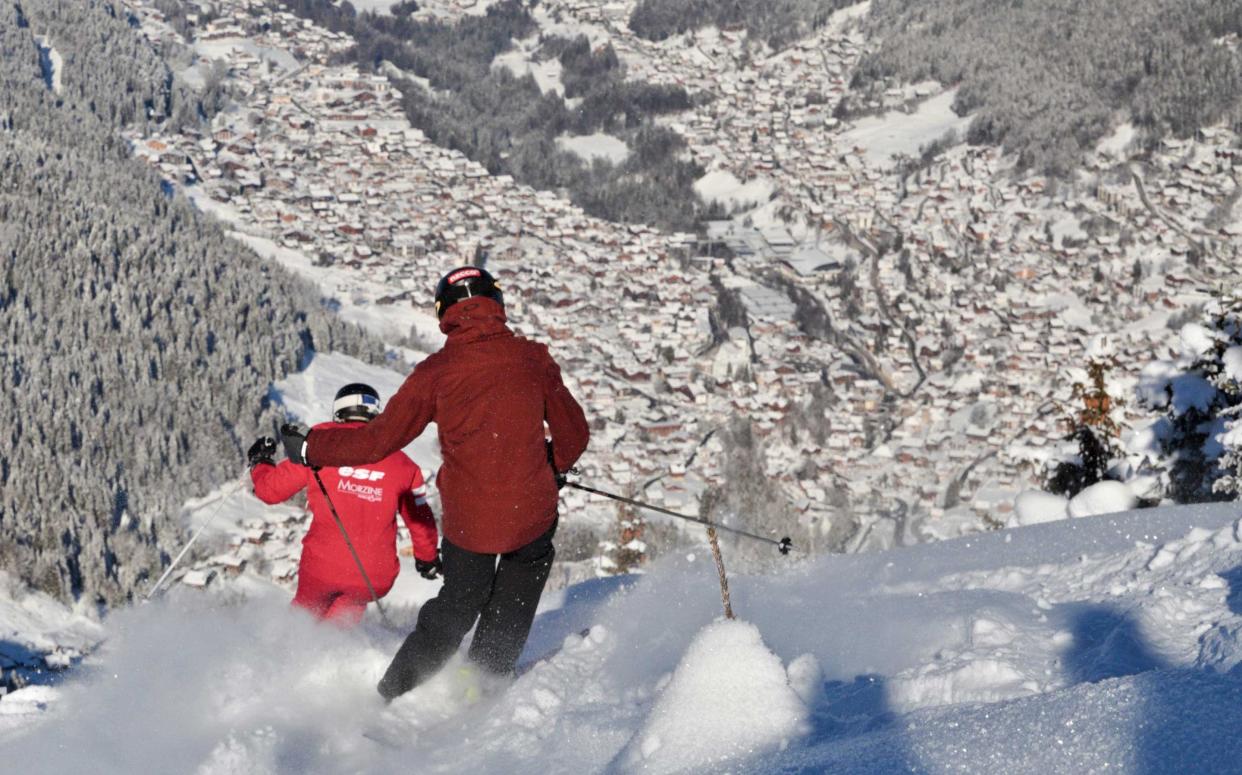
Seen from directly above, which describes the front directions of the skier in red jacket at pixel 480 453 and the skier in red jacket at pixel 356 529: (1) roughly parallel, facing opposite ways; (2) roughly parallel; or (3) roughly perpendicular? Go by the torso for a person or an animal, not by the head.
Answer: roughly parallel

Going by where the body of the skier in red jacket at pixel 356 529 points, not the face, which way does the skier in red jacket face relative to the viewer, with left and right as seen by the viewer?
facing away from the viewer

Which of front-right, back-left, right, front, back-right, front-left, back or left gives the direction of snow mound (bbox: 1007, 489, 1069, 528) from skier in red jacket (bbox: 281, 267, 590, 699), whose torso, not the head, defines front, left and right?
front-right

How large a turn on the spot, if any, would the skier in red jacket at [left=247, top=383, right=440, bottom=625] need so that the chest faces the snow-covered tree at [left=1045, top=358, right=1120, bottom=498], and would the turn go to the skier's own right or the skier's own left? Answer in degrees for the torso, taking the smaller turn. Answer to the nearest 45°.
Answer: approximately 45° to the skier's own right

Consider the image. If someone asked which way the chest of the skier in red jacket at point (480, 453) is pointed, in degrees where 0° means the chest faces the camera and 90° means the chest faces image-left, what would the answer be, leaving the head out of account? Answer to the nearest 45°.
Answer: approximately 180°

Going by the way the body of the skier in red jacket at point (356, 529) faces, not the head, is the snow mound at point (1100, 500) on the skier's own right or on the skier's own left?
on the skier's own right

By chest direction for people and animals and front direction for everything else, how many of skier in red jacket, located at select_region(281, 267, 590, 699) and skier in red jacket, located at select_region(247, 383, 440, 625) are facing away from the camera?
2

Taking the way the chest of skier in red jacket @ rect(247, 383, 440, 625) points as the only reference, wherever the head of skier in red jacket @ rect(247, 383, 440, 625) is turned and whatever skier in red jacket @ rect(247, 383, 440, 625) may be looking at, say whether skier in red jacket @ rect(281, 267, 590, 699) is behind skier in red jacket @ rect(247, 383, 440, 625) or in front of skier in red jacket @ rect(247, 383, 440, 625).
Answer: behind

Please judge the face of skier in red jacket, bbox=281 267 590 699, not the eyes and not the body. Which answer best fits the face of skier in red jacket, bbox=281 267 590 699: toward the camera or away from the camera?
away from the camera
